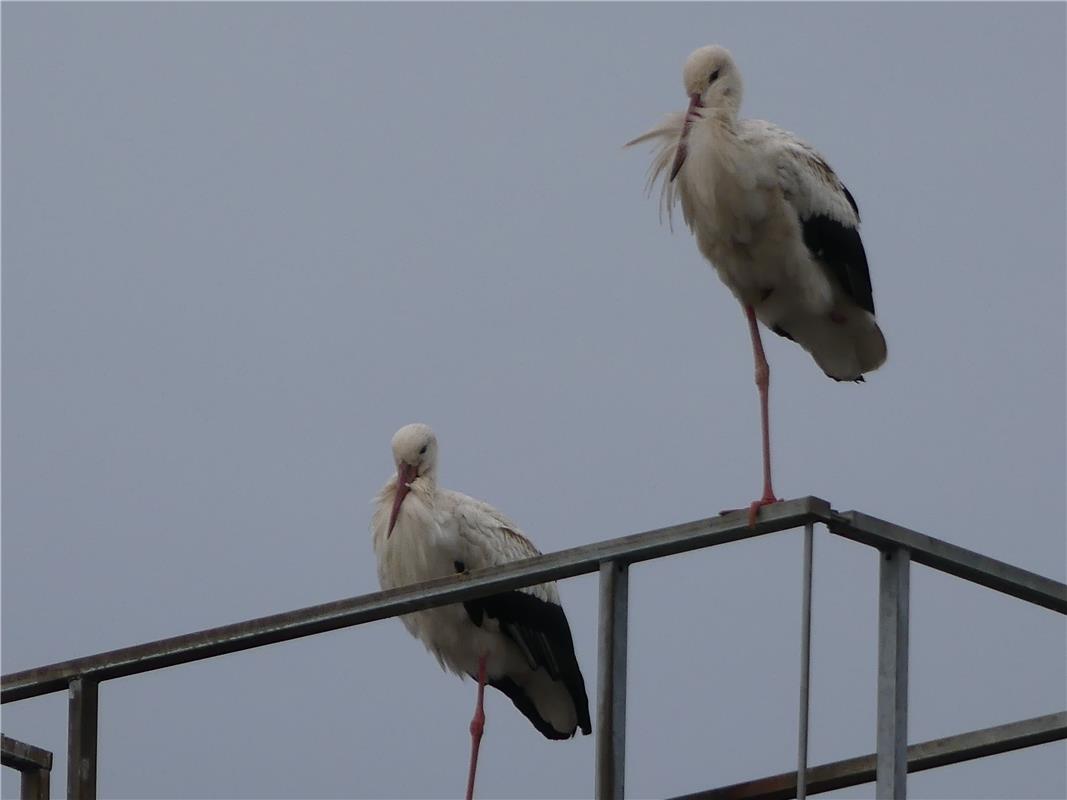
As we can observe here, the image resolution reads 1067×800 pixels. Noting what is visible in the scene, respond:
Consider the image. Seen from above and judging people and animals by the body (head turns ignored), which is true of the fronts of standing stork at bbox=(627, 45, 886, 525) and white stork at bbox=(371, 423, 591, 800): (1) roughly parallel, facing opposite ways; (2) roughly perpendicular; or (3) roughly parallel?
roughly parallel

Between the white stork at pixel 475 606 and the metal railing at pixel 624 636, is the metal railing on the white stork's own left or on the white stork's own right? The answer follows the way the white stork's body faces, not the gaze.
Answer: on the white stork's own left

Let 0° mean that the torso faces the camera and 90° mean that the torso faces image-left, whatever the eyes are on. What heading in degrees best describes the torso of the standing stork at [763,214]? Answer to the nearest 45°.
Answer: approximately 45°

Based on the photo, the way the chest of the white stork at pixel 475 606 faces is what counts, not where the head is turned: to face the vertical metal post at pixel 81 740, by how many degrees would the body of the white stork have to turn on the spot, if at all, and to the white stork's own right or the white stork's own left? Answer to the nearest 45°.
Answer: approximately 45° to the white stork's own right

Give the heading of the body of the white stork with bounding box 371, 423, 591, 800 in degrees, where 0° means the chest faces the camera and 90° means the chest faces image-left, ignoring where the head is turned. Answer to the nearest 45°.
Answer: approximately 45°
